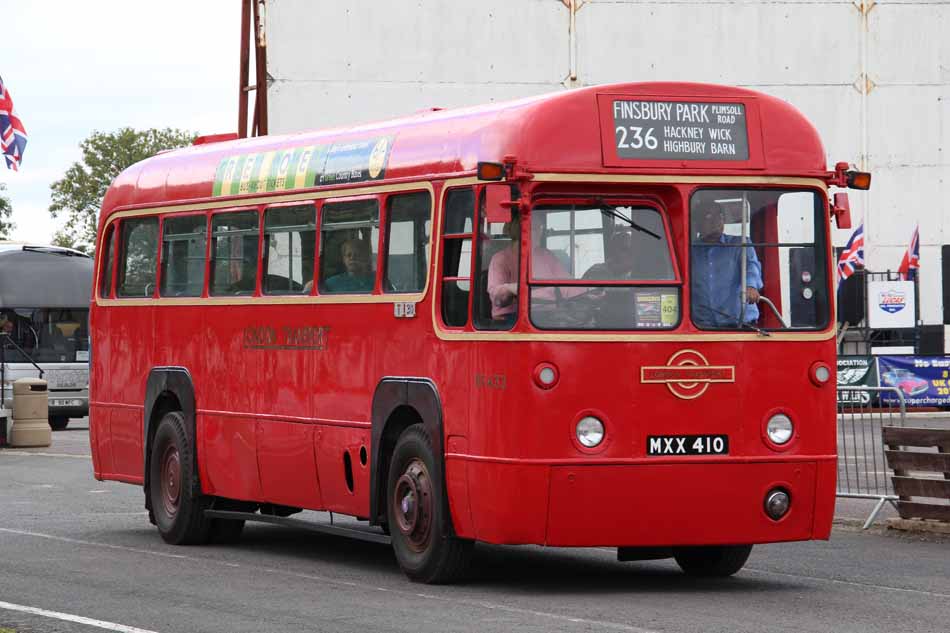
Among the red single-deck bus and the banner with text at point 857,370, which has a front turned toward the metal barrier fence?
the banner with text

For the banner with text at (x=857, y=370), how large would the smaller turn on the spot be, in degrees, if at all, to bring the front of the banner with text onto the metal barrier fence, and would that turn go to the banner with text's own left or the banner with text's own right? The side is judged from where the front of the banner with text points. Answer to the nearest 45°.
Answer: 0° — it already faces it

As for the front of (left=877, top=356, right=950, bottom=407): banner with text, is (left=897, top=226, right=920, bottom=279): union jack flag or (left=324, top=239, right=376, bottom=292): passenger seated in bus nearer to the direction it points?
the passenger seated in bus

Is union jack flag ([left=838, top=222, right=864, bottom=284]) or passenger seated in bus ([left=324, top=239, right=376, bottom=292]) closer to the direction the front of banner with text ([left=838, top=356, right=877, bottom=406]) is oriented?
the passenger seated in bus

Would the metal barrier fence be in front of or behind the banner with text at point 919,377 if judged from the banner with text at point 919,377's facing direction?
in front

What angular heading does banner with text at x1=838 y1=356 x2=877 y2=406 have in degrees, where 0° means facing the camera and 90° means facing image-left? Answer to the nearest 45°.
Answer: approximately 0°

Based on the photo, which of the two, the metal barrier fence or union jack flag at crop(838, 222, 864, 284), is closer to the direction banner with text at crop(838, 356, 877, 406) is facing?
the metal barrier fence

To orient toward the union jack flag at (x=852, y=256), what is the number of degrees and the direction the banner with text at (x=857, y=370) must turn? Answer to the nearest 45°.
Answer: approximately 180°

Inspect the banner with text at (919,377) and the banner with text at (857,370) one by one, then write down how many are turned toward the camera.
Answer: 2

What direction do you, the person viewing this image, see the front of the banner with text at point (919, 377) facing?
facing the viewer

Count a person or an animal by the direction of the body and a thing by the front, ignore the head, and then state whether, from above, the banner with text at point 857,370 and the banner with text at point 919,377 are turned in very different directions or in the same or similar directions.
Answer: same or similar directions
